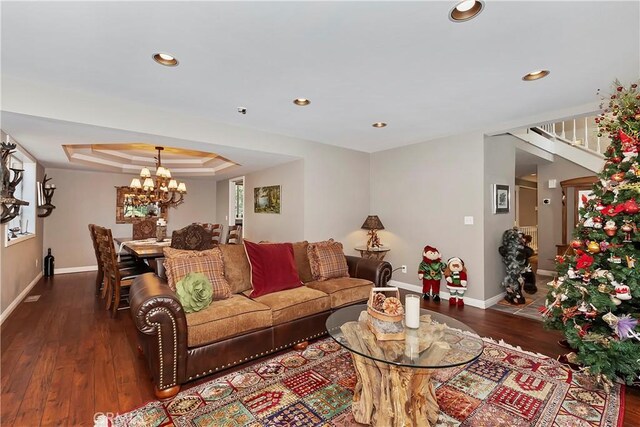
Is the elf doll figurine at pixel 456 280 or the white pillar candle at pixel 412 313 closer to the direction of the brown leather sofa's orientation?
the white pillar candle

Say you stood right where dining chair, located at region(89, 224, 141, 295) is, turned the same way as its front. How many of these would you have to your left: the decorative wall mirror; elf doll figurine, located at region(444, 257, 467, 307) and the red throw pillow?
1

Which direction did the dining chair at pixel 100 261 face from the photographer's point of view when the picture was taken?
facing to the right of the viewer

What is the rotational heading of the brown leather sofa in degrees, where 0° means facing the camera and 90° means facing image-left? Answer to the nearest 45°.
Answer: approximately 315°

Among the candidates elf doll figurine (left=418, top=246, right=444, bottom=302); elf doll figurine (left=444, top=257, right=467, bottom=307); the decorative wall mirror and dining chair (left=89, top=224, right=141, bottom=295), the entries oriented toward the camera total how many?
3

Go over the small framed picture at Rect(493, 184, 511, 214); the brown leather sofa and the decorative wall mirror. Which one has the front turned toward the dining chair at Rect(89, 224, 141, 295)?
the decorative wall mirror

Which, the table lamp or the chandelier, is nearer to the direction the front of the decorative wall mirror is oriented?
the chandelier

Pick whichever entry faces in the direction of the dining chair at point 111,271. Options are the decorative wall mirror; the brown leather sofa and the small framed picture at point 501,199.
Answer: the decorative wall mirror

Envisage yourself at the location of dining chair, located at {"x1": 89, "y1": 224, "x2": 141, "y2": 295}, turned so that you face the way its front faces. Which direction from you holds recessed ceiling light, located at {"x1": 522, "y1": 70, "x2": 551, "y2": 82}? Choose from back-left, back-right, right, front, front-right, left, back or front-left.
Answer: front-right

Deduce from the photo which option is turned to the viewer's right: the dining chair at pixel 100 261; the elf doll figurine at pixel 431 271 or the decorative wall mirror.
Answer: the dining chair

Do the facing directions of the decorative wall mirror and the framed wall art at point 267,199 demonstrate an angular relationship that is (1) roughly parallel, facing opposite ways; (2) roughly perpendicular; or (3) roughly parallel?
roughly perpendicular

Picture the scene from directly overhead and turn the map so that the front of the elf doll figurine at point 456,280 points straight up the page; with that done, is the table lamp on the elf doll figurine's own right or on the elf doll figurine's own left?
on the elf doll figurine's own right

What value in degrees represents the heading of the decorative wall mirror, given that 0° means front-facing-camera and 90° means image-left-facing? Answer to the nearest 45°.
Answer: approximately 0°
